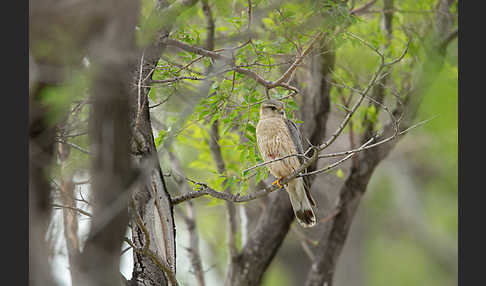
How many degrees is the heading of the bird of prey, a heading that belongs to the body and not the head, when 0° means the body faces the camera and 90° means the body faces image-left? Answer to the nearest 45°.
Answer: approximately 45°
